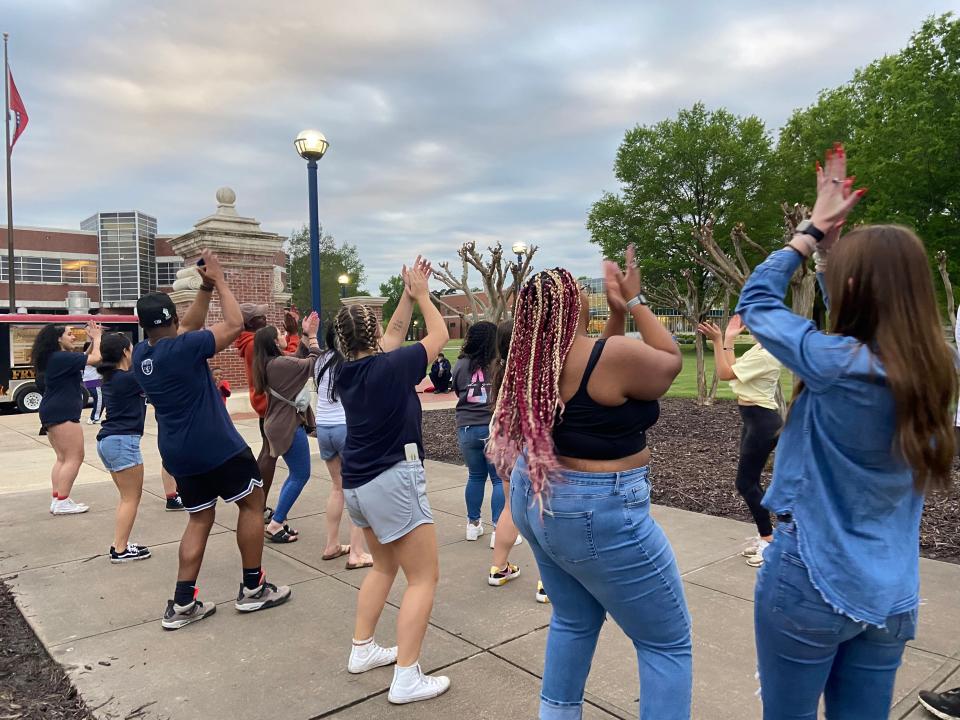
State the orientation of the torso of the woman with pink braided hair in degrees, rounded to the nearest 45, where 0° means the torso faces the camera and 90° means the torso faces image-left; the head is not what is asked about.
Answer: approximately 225°

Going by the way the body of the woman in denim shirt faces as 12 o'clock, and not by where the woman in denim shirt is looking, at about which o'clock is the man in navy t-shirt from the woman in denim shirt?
The man in navy t-shirt is roughly at 11 o'clock from the woman in denim shirt.

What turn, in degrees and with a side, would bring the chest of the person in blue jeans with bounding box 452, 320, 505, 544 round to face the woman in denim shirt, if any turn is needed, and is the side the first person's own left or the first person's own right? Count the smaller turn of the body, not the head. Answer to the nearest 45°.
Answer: approximately 180°

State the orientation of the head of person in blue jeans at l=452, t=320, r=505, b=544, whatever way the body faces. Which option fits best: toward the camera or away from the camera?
away from the camera

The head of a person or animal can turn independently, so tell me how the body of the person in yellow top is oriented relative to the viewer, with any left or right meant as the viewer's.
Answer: facing to the left of the viewer

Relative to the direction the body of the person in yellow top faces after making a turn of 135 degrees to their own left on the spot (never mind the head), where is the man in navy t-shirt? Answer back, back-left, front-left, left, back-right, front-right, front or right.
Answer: right

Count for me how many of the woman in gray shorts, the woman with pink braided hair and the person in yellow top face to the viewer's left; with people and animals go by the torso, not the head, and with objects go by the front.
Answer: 1

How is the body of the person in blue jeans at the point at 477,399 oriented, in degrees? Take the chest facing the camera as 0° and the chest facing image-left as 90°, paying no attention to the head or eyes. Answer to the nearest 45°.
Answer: approximately 180°

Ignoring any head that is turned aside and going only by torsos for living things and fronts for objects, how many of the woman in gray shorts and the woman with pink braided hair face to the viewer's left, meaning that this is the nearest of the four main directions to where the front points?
0

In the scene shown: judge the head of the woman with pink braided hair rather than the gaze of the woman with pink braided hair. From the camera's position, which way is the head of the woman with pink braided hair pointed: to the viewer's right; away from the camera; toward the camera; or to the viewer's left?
away from the camera

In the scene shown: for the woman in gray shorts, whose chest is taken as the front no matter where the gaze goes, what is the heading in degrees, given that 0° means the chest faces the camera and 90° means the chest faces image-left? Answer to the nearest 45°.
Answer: approximately 225°

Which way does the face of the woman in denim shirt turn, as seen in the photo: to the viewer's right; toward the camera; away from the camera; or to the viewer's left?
away from the camera

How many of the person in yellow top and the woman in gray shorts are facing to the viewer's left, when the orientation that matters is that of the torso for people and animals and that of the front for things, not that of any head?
1

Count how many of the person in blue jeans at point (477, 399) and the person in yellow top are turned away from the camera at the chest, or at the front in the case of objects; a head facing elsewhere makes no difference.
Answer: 1

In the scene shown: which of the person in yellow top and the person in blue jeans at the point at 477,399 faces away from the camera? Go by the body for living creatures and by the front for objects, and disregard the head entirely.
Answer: the person in blue jeans

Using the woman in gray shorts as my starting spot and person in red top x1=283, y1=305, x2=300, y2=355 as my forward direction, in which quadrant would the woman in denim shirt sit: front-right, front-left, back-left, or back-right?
back-right

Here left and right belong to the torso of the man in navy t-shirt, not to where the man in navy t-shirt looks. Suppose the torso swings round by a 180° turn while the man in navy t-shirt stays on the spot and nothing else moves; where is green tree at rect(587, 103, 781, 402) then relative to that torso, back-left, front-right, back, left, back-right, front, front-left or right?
back

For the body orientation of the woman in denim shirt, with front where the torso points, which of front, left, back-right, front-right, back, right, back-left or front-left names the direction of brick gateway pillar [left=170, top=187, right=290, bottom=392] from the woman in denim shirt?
front
